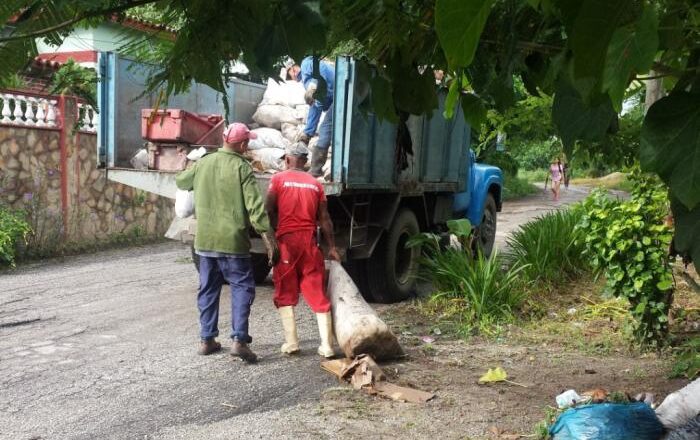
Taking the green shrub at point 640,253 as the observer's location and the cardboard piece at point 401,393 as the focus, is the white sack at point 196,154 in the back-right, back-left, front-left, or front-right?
front-right

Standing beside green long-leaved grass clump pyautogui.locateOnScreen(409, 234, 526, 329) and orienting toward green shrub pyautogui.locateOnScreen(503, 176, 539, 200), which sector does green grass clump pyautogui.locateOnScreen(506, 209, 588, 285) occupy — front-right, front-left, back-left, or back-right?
front-right

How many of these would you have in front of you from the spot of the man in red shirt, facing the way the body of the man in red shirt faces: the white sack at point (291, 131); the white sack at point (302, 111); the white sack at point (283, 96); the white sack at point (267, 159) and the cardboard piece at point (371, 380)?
4

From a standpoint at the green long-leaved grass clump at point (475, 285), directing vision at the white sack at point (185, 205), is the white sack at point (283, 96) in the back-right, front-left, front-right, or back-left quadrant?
front-right

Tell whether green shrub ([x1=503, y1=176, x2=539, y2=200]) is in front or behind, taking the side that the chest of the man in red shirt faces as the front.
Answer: in front

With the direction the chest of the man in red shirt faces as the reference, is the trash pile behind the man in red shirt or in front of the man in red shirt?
behind

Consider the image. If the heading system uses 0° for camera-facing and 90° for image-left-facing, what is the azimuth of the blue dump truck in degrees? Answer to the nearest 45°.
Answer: approximately 225°

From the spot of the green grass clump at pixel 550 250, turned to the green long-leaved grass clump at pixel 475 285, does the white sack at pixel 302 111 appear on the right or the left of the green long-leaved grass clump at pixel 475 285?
right

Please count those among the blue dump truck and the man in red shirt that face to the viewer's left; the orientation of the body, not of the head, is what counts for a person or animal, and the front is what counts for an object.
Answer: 0

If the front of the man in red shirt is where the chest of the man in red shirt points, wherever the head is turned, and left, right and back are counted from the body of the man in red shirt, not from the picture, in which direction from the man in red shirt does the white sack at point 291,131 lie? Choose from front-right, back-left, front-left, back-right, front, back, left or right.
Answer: front

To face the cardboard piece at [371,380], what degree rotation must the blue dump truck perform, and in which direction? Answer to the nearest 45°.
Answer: approximately 135° to its right

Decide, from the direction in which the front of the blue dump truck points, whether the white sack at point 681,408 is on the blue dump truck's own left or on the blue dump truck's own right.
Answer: on the blue dump truck's own right

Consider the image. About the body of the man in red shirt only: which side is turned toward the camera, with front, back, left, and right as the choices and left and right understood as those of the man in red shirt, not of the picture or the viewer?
back

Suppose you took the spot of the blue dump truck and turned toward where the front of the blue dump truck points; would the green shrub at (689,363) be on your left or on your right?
on your right

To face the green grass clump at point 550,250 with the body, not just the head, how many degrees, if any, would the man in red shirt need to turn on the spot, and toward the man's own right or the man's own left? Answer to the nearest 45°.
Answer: approximately 45° to the man's own right

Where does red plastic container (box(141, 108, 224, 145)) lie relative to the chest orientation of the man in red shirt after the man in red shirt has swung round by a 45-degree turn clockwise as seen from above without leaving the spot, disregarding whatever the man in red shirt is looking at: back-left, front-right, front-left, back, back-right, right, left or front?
left
